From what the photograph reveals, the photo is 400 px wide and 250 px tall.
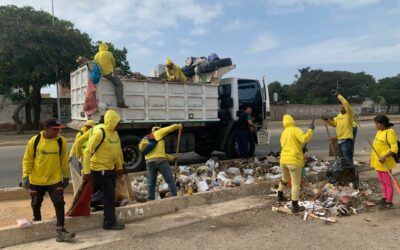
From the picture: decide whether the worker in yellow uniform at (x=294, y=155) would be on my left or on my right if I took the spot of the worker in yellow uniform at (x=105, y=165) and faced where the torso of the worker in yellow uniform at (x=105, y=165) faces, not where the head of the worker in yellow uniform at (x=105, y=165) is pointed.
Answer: on my left

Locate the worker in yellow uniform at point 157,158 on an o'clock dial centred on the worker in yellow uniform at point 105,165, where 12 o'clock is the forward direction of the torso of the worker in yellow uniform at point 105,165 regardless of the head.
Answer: the worker in yellow uniform at point 157,158 is roughly at 9 o'clock from the worker in yellow uniform at point 105,165.

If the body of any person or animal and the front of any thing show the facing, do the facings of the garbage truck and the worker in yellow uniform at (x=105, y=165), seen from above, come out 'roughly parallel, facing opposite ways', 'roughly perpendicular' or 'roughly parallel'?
roughly perpendicular

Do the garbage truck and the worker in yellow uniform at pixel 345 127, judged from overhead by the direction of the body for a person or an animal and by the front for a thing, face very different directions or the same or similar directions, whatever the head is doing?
very different directions

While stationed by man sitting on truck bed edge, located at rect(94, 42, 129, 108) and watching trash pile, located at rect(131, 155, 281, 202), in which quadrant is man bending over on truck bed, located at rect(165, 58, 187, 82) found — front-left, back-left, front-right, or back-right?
front-left

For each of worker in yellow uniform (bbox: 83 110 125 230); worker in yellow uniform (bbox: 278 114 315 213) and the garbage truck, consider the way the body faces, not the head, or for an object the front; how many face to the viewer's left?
0

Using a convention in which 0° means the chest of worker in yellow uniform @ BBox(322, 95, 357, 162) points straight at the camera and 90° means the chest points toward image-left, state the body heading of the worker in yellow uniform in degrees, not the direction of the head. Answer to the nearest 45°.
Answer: approximately 45°

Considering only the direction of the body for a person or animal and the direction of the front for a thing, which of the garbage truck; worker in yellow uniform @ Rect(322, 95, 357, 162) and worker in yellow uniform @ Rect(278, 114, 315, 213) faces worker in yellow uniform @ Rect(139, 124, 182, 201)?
worker in yellow uniform @ Rect(322, 95, 357, 162)

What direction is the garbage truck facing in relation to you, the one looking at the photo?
facing away from the viewer and to the right of the viewer

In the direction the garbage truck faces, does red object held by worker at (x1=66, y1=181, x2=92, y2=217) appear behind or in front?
behind

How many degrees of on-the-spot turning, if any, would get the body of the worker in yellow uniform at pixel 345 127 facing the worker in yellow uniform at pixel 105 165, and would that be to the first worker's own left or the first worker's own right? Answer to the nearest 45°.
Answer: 0° — they already face them

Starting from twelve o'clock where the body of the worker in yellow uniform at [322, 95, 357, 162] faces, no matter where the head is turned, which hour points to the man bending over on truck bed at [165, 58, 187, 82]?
The man bending over on truck bed is roughly at 2 o'clock from the worker in yellow uniform.
